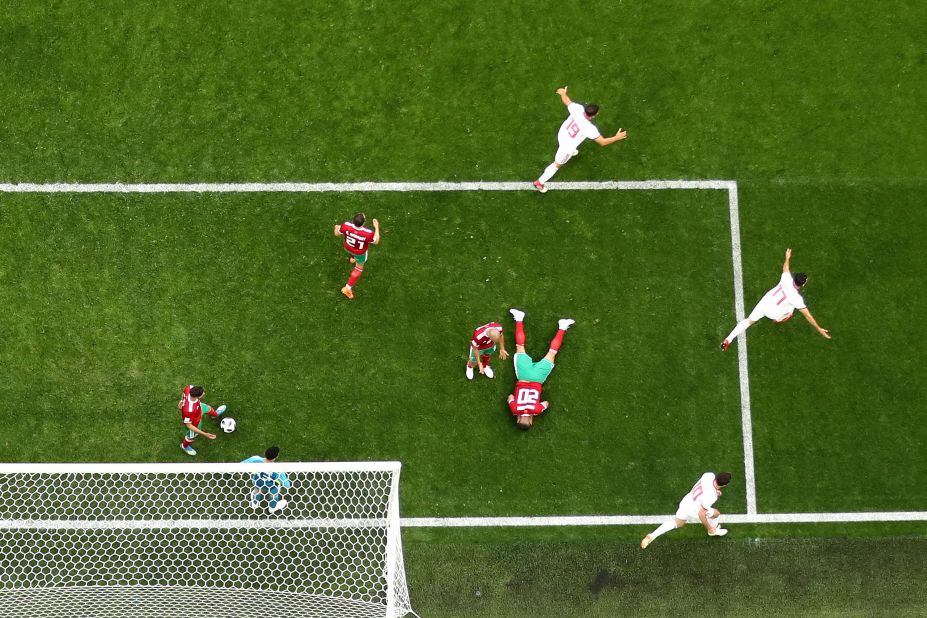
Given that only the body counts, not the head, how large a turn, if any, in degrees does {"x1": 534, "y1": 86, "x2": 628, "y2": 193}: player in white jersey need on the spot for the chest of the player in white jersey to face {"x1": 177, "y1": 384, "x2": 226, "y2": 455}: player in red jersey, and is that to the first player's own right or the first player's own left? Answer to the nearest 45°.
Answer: approximately 135° to the first player's own left

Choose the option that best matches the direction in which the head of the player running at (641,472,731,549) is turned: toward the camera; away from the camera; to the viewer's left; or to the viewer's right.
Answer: to the viewer's right

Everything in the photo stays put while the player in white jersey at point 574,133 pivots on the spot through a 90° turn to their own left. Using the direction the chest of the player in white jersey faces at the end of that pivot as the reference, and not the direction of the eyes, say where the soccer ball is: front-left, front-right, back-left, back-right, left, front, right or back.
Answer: front-left

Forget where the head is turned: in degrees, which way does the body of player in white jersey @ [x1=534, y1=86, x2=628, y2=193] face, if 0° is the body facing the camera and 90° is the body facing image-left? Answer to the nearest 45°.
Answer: approximately 225°

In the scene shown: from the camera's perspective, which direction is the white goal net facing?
away from the camera

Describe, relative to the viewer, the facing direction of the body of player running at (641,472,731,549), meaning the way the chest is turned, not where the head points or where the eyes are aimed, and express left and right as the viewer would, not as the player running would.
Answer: facing away from the viewer and to the right of the viewer

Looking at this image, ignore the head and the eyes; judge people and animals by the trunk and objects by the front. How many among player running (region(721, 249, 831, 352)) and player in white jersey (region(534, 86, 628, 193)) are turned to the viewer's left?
0

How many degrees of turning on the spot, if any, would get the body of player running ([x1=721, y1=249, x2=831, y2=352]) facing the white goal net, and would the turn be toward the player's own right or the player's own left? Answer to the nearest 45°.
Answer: approximately 135° to the player's own left

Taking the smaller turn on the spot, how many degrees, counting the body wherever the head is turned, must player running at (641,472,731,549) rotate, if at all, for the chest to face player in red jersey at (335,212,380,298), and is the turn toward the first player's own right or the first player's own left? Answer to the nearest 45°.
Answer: approximately 135° to the first player's own left
